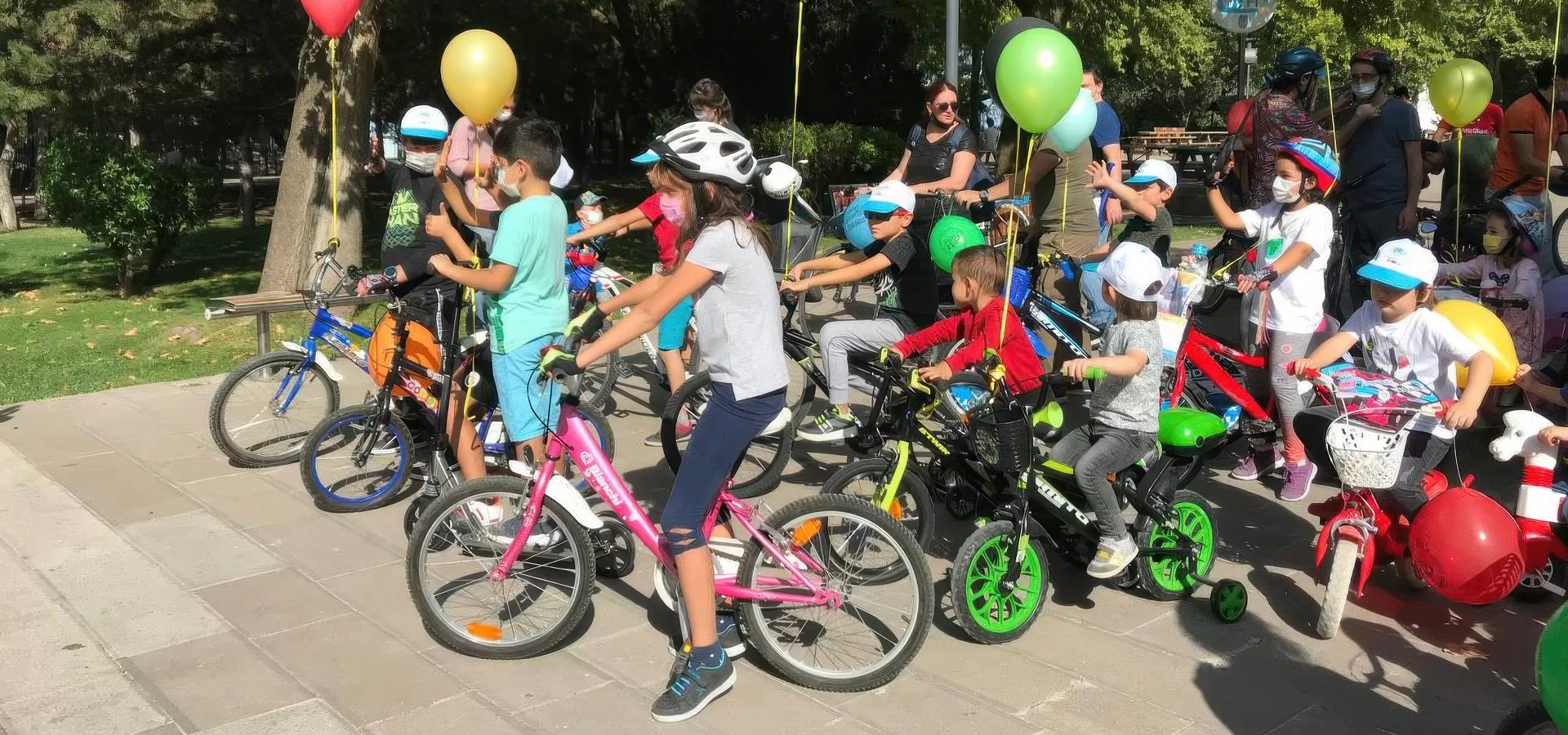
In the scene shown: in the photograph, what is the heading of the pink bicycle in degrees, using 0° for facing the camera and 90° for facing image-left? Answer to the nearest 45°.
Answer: approximately 90°

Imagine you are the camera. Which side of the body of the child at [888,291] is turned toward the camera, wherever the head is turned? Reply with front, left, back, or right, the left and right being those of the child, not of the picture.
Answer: left

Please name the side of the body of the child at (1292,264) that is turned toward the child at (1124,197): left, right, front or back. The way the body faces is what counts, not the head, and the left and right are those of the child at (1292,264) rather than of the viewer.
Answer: right

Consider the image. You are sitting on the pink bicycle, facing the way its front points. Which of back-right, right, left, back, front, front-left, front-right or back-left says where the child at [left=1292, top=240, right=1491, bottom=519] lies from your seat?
back

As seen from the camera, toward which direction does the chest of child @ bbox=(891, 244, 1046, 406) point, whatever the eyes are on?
to the viewer's left

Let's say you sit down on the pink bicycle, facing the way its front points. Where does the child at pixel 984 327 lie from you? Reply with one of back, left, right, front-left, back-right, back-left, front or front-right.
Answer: back-right

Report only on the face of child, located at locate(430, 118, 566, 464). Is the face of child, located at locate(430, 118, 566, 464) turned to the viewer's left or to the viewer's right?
to the viewer's left

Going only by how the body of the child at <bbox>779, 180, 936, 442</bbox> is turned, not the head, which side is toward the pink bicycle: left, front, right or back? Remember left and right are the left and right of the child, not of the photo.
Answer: left

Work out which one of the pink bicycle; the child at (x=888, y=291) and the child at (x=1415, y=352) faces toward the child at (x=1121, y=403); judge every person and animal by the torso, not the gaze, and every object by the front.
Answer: the child at (x=1415, y=352)

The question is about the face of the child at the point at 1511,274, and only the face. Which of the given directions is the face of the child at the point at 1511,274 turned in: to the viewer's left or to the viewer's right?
to the viewer's left

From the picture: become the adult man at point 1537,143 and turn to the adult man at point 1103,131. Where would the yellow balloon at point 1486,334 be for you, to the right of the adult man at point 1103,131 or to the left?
left

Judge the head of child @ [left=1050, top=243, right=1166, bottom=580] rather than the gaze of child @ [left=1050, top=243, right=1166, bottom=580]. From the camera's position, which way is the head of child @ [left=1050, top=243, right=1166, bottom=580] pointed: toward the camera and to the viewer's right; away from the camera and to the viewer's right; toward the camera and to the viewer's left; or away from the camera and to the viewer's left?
away from the camera and to the viewer's left
